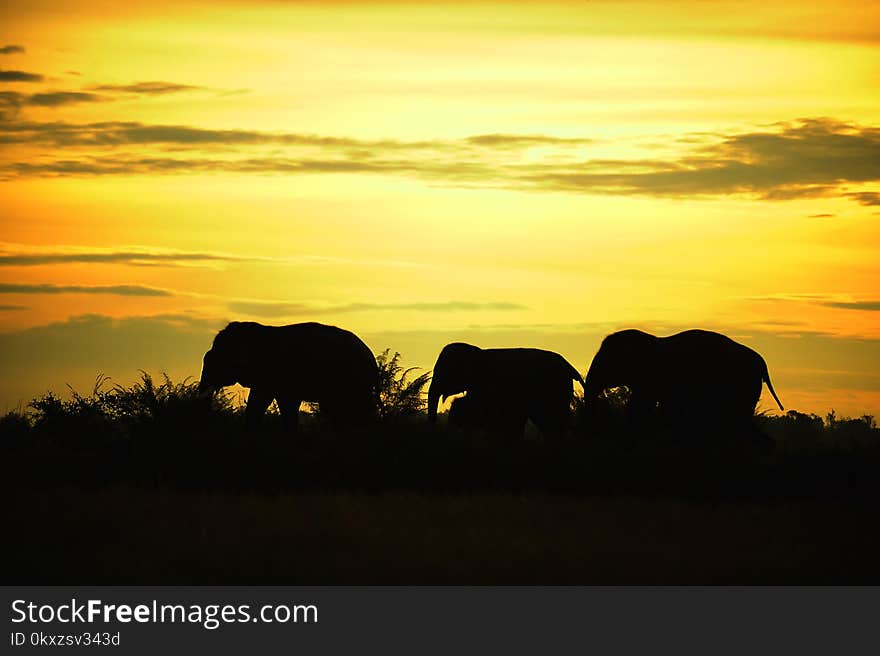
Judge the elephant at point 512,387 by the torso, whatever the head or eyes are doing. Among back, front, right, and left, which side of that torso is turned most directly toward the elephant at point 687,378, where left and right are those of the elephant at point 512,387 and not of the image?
back

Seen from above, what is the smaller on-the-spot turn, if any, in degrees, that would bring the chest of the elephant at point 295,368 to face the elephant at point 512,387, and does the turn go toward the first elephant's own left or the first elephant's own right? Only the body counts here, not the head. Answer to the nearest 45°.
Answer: approximately 180°

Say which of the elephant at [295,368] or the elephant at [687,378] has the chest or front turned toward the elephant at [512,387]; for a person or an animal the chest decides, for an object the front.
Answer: the elephant at [687,378]

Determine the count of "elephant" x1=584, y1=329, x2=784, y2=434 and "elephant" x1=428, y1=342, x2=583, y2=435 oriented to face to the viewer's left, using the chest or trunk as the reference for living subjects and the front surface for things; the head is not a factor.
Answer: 2

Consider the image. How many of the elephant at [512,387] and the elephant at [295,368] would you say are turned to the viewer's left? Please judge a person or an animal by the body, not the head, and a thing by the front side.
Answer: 2

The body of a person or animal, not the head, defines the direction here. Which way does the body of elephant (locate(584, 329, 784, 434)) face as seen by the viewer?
to the viewer's left

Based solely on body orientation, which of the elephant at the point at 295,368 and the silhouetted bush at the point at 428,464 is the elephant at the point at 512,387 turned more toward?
the elephant

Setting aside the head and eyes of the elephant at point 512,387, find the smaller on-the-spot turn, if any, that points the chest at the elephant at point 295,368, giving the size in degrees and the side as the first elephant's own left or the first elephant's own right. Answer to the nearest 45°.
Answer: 0° — it already faces it

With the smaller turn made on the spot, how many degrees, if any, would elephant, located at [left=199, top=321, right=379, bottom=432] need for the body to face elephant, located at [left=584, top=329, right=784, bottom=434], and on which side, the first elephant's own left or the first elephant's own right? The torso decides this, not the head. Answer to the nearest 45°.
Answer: approximately 180°

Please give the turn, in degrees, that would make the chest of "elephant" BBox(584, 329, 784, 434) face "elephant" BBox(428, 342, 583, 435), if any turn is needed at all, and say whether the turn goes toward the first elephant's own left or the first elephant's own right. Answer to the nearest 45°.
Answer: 0° — it already faces it

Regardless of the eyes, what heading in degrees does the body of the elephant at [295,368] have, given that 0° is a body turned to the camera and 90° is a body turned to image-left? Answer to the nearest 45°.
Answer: approximately 90°

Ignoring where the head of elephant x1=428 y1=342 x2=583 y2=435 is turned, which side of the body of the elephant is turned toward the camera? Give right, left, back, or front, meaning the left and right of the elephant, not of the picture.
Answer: left
